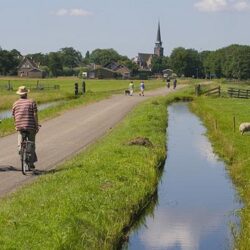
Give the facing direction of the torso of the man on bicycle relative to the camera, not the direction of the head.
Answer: away from the camera

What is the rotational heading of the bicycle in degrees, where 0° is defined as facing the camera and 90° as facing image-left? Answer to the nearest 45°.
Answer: approximately 180°
